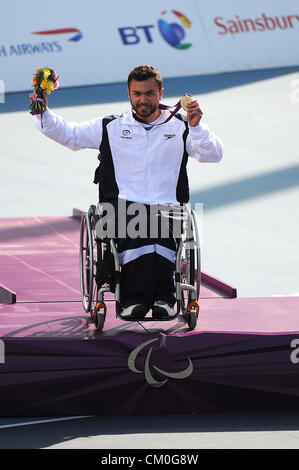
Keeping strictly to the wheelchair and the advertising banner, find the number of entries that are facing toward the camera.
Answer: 2

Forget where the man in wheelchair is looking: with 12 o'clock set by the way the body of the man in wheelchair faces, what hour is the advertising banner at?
The advertising banner is roughly at 6 o'clock from the man in wheelchair.

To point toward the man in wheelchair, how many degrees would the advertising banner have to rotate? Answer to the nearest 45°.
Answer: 0° — it already faces them

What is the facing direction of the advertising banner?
toward the camera

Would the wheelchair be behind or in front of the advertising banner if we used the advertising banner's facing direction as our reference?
in front

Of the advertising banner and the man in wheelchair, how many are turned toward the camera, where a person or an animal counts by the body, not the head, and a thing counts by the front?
2

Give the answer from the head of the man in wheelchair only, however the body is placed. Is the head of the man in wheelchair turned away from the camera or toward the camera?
toward the camera

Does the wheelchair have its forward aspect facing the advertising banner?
no

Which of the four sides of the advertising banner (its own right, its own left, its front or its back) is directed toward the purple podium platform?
front

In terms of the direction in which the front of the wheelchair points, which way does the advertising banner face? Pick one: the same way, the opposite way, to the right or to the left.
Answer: the same way

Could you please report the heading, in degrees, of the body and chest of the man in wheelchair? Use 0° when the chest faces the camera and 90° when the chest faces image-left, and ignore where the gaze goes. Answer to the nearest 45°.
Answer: approximately 0°
